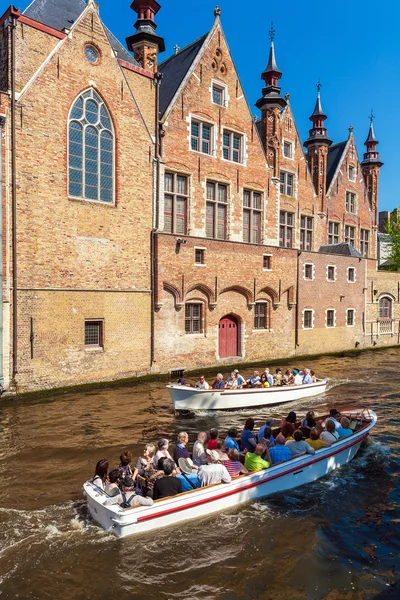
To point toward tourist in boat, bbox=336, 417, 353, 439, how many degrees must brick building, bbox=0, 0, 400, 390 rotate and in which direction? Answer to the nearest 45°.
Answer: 0° — it already faces them

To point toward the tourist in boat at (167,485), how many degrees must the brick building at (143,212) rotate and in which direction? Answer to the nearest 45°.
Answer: approximately 45° to its right

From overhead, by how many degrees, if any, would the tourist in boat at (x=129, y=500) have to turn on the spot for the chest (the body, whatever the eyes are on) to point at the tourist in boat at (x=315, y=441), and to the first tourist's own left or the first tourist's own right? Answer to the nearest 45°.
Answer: approximately 45° to the first tourist's own right

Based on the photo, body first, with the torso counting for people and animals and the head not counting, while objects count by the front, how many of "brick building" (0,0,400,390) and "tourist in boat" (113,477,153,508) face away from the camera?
1

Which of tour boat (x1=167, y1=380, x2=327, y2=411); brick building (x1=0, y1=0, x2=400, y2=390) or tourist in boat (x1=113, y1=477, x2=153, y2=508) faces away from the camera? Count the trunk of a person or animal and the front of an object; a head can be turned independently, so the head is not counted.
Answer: the tourist in boat

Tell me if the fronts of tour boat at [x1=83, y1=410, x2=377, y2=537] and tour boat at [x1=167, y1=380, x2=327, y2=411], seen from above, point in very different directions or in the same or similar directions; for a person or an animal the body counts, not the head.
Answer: very different directions
